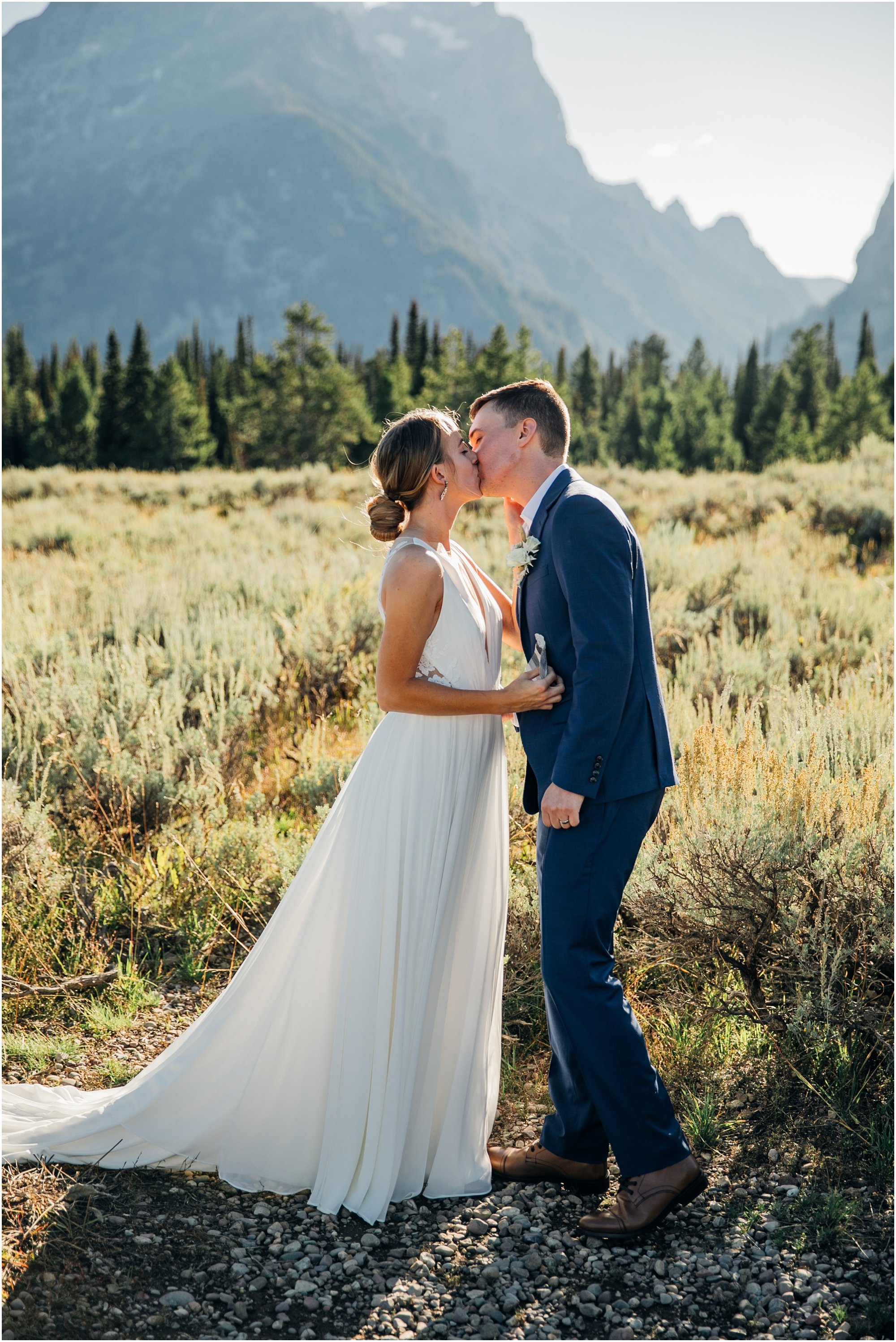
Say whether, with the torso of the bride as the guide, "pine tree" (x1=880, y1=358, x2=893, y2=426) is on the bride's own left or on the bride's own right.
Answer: on the bride's own left

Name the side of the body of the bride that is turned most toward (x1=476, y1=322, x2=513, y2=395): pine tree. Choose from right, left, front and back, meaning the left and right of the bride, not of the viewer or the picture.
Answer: left

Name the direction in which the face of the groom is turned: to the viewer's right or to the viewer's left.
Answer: to the viewer's left

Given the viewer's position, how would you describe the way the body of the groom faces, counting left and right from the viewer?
facing to the left of the viewer

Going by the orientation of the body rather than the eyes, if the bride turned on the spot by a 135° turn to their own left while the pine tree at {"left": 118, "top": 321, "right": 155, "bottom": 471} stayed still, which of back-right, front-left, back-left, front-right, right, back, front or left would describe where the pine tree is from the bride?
front-right

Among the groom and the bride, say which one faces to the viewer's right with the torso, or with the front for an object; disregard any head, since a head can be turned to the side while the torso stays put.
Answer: the bride

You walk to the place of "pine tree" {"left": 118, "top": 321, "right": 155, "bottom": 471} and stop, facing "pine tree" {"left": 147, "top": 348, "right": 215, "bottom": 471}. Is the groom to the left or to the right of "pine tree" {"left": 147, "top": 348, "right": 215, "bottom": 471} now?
right

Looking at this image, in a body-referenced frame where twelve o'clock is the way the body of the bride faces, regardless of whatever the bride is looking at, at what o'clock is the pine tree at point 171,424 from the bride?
The pine tree is roughly at 9 o'clock from the bride.

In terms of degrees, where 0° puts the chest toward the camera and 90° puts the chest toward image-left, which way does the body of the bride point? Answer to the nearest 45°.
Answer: approximately 270°

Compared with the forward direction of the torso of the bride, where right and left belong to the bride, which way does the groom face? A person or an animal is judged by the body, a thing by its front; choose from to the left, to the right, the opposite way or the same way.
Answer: the opposite way

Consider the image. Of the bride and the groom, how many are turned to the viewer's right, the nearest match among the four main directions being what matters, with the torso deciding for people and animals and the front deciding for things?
1

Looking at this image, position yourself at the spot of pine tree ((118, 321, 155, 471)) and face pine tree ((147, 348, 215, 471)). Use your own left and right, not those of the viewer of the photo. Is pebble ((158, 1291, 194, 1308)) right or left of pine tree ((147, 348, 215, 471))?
right
